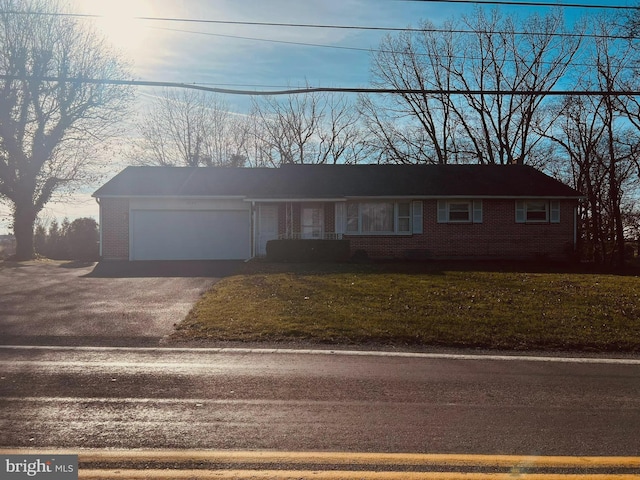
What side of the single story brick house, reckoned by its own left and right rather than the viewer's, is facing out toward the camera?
front
